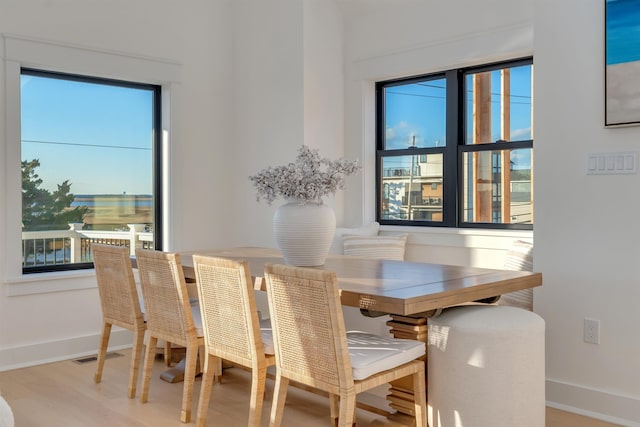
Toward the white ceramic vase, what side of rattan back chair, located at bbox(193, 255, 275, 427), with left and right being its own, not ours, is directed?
front

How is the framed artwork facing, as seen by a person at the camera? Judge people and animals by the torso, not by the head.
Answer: facing the viewer

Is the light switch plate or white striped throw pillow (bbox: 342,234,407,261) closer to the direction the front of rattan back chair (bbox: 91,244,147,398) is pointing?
the white striped throw pillow

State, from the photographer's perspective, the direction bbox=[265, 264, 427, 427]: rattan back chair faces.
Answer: facing away from the viewer and to the right of the viewer

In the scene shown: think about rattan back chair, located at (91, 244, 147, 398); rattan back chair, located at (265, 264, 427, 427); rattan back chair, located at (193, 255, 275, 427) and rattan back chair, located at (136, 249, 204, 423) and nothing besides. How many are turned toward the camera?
0

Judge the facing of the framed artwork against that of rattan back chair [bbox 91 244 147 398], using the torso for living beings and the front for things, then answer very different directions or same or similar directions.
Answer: very different directions

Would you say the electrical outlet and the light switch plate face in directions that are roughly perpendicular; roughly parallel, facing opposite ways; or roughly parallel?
roughly parallel

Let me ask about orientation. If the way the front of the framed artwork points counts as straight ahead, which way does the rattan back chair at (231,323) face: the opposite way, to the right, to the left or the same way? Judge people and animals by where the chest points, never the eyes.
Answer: the opposite way

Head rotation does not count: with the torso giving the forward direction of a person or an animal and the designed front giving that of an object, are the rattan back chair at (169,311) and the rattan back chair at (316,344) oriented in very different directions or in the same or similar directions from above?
same or similar directions

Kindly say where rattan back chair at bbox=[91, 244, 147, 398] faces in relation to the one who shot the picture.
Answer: facing away from the viewer and to the right of the viewer

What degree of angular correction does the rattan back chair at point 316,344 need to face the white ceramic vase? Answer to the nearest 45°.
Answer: approximately 45° to its left

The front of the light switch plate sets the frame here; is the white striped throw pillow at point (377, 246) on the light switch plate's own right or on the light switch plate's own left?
on the light switch plate's own right

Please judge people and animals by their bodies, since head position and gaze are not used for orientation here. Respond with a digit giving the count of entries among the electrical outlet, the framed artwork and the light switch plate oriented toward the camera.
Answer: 3

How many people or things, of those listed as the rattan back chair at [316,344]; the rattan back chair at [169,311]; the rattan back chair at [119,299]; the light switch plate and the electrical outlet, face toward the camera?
2
